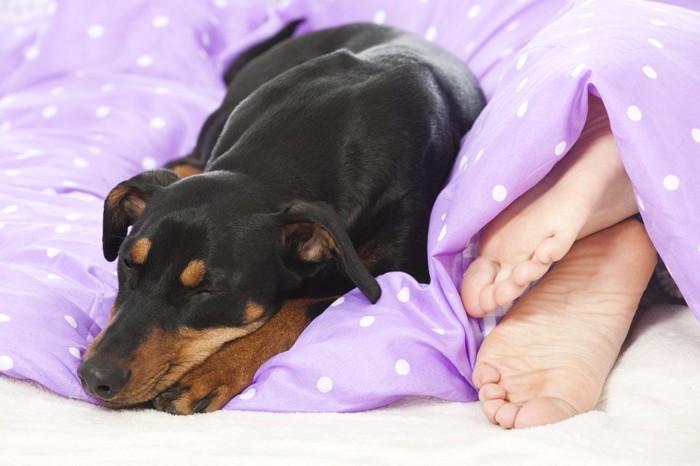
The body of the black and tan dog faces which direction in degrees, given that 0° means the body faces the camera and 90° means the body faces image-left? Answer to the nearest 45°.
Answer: approximately 45°
